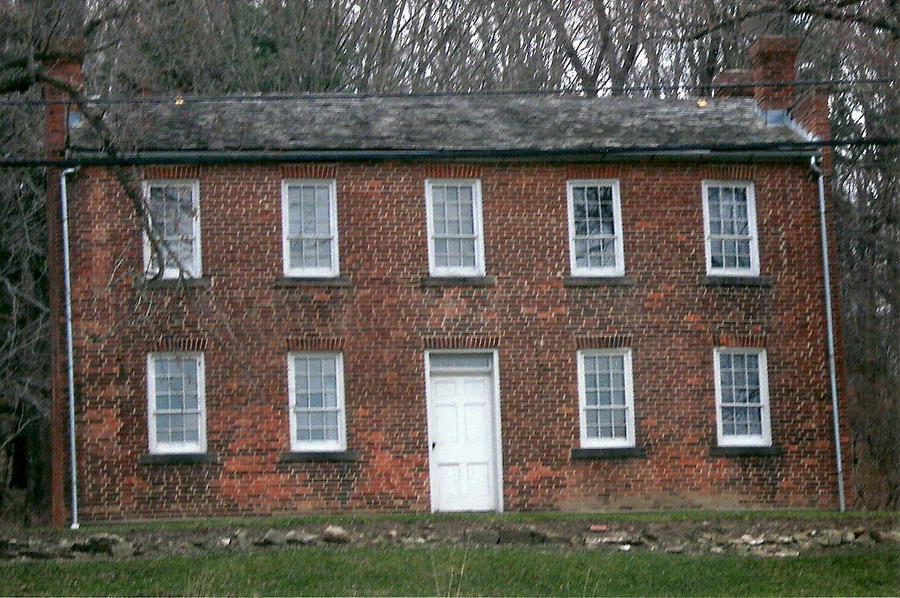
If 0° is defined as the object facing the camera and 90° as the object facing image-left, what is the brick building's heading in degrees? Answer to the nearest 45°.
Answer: approximately 0°

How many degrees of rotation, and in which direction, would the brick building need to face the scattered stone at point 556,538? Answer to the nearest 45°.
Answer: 0° — it already faces it

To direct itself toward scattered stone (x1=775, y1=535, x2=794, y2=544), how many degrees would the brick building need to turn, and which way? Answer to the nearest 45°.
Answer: approximately 45° to its left

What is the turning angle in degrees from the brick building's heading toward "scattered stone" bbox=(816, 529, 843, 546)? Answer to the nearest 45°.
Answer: approximately 45° to its left

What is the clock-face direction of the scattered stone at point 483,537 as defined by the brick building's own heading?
The scattered stone is roughly at 12 o'clock from the brick building.

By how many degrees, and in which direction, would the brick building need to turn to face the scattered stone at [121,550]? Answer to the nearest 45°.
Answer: approximately 45° to its right
